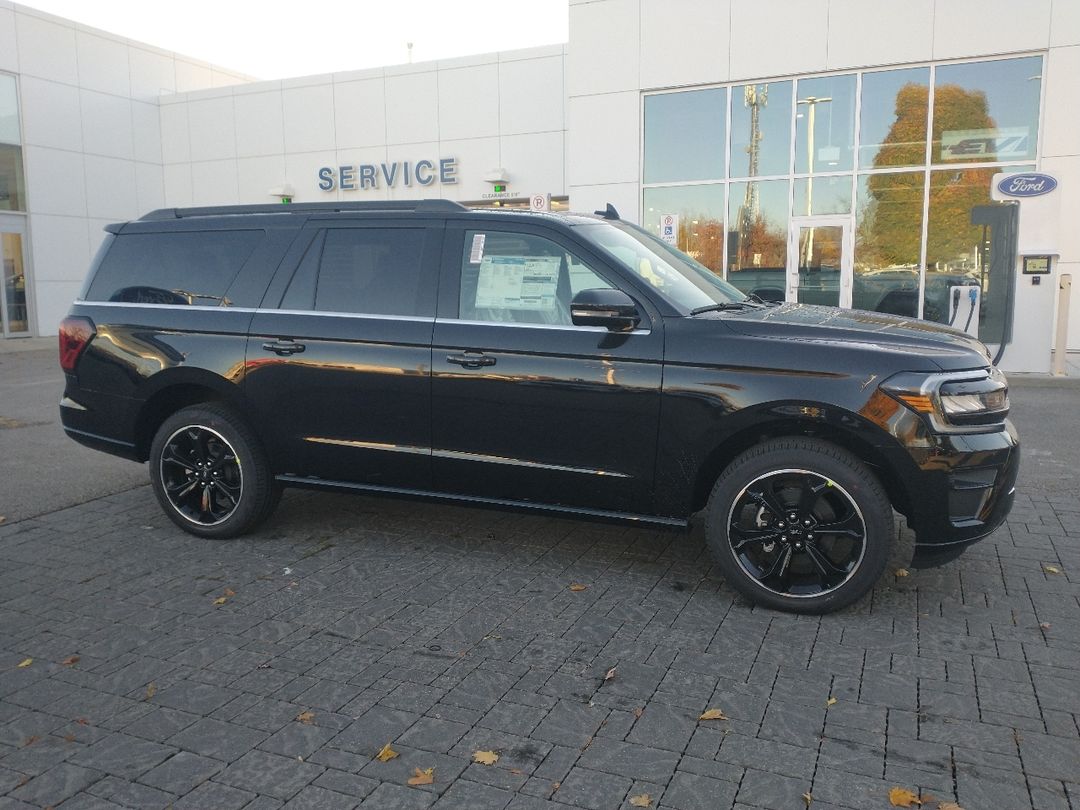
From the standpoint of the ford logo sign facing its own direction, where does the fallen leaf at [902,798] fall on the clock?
The fallen leaf is roughly at 12 o'clock from the ford logo sign.

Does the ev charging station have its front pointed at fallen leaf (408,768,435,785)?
yes

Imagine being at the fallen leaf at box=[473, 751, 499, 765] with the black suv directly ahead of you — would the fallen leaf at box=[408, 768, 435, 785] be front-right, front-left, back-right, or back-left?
back-left

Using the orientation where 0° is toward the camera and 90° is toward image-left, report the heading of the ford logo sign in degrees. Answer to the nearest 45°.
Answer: approximately 0°

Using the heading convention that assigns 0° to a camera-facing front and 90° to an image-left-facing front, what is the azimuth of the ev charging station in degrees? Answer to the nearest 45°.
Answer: approximately 0°

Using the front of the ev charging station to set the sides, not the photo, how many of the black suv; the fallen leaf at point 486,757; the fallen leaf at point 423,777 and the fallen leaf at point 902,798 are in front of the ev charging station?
4

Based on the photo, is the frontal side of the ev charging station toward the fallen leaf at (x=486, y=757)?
yes

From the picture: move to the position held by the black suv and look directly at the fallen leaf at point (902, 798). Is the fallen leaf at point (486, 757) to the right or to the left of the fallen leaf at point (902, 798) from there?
right

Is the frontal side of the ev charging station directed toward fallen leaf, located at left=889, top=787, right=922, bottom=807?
yes

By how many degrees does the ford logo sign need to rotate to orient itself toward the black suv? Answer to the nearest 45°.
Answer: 0° — it already faces it
